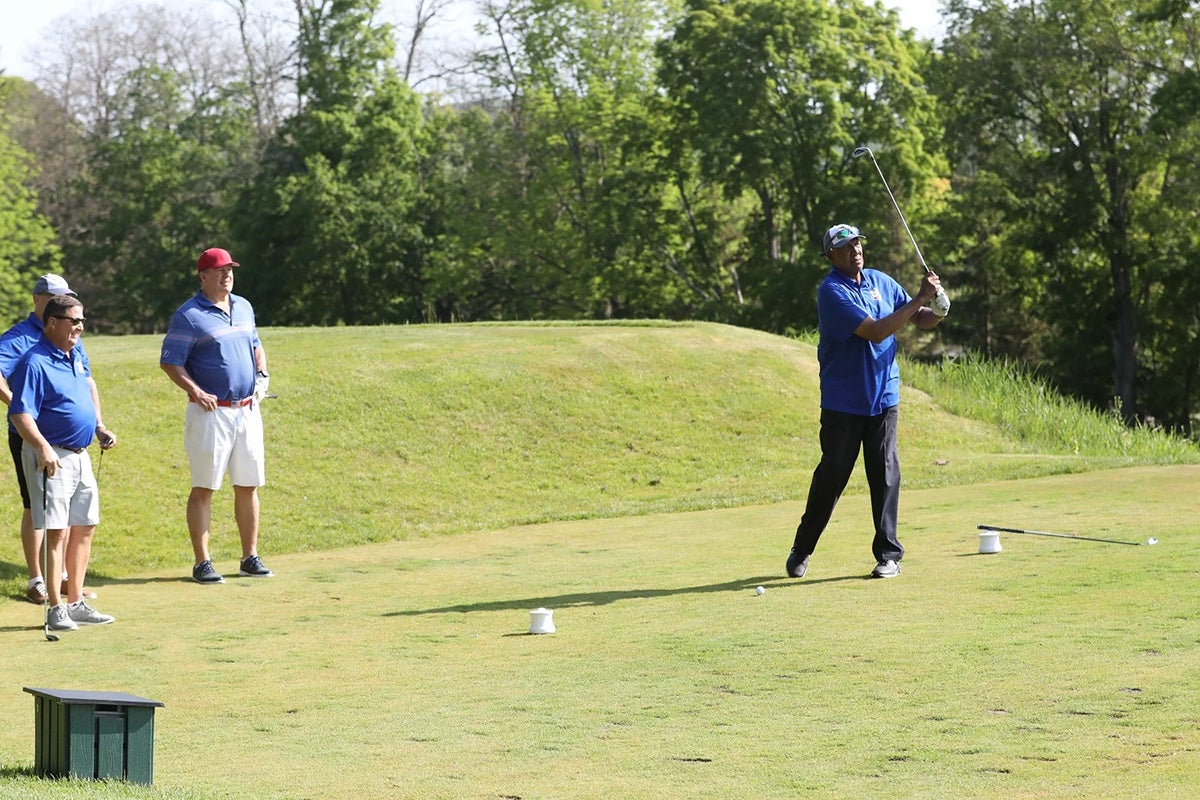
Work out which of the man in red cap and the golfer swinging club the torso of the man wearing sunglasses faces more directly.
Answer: the golfer swinging club

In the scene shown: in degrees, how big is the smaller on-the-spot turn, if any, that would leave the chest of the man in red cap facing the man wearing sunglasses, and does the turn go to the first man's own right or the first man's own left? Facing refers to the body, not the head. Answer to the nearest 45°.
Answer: approximately 90° to the first man's own right

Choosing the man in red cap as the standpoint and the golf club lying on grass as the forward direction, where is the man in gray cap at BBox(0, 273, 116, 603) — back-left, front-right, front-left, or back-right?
back-right

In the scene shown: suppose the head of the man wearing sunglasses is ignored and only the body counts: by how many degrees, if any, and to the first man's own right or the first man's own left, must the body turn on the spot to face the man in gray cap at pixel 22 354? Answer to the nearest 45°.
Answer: approximately 135° to the first man's own left

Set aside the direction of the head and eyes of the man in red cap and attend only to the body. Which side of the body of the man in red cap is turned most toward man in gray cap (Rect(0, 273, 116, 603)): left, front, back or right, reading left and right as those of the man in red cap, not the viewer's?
right

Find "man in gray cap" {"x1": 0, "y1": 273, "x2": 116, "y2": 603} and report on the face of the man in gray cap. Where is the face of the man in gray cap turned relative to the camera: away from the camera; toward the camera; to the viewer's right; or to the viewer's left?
to the viewer's right

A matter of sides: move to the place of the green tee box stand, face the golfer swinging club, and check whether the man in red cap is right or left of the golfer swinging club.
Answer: left
